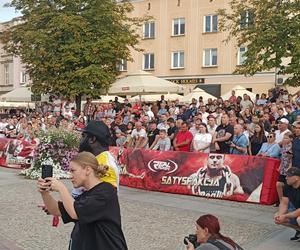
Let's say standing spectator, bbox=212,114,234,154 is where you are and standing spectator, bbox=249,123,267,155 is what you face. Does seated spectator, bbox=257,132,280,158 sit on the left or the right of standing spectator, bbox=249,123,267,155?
right

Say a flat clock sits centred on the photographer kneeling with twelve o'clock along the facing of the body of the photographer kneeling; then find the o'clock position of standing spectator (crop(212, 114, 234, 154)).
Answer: The standing spectator is roughly at 3 o'clock from the photographer kneeling.

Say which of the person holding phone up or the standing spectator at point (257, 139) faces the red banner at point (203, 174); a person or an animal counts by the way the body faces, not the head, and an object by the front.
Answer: the standing spectator

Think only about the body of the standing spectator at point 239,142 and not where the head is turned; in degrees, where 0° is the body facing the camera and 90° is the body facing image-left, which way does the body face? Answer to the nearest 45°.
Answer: approximately 45°

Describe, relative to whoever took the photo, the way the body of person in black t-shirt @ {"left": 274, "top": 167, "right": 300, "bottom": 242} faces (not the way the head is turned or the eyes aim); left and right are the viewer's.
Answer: facing the viewer and to the left of the viewer

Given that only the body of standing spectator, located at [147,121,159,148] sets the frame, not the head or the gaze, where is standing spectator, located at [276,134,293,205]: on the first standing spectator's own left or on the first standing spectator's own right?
on the first standing spectator's own left

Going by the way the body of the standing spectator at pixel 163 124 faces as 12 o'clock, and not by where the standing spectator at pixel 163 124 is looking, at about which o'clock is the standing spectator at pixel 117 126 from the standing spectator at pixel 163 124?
the standing spectator at pixel 117 126 is roughly at 4 o'clock from the standing spectator at pixel 163 124.

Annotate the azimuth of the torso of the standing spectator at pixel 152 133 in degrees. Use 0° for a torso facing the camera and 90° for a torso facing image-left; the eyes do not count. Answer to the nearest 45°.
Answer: approximately 45°

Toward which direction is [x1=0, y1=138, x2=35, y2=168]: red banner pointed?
toward the camera

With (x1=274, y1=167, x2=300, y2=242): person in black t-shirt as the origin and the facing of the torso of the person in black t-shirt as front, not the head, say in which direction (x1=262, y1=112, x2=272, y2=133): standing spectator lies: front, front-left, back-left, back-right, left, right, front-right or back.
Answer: back-right

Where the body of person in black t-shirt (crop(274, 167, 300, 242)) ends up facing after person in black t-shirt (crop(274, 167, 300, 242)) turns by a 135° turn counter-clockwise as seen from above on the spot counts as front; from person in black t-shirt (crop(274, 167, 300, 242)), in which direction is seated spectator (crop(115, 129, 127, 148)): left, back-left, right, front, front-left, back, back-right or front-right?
back-left

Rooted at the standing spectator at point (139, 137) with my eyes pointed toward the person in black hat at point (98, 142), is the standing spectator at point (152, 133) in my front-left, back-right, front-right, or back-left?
back-left

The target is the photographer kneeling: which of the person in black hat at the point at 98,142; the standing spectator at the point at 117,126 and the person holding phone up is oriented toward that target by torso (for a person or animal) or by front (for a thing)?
the standing spectator
